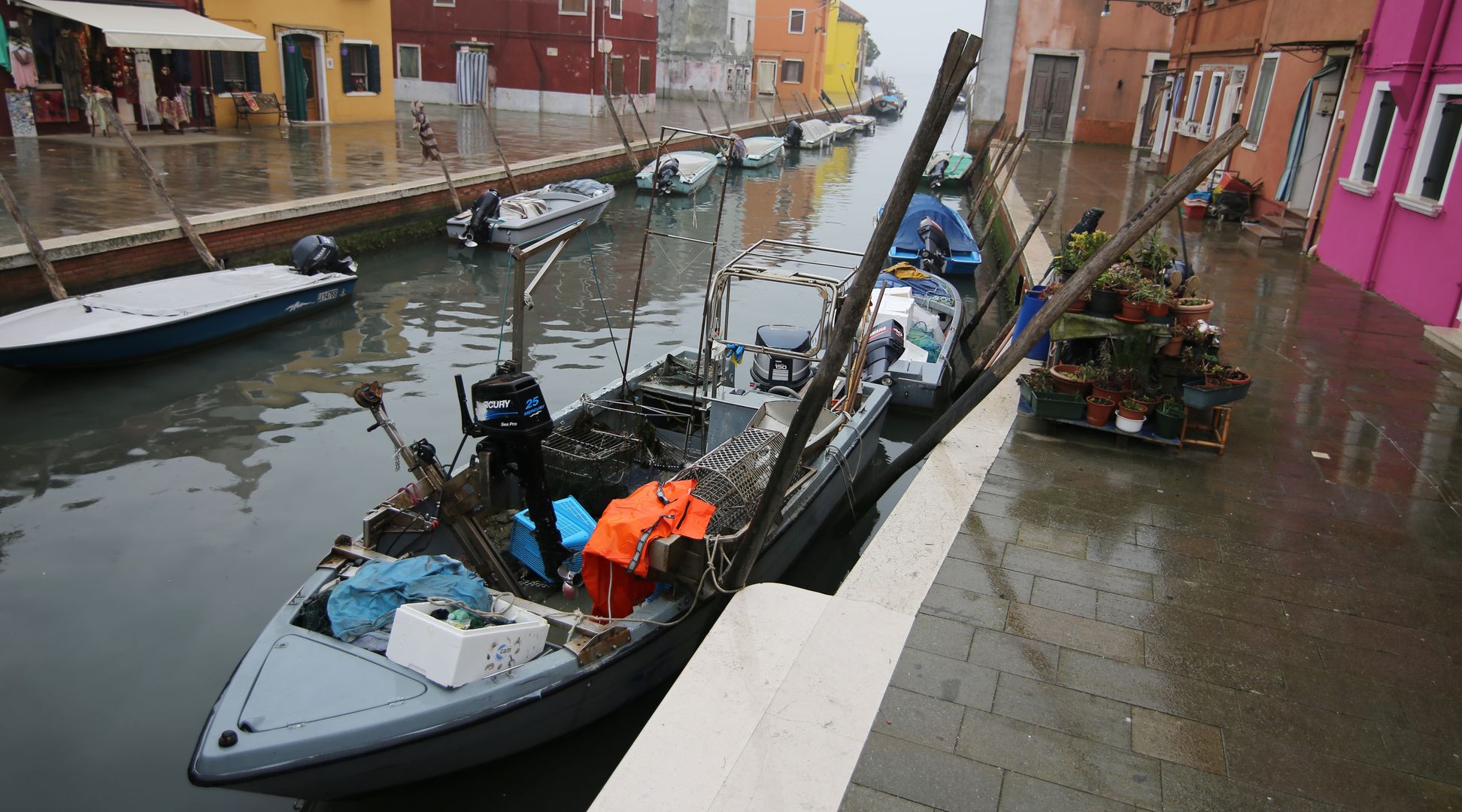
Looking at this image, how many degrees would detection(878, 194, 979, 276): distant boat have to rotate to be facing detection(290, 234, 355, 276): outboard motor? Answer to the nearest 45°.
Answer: approximately 135° to its left

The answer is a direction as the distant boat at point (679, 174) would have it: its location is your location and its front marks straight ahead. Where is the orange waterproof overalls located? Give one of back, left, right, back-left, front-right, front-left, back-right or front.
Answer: back-right

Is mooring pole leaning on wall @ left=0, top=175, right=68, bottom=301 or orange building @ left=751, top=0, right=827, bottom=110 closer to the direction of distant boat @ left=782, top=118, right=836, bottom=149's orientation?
the orange building

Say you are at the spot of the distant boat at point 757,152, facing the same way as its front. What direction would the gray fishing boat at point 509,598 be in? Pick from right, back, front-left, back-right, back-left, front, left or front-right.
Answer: back-right

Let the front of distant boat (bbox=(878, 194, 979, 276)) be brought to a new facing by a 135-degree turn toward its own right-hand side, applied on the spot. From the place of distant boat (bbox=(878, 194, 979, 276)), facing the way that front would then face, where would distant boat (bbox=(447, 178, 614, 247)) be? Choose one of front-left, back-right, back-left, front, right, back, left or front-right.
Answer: back-right

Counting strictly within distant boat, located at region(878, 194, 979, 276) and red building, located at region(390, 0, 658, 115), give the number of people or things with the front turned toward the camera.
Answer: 1

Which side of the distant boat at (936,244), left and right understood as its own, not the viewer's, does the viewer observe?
back

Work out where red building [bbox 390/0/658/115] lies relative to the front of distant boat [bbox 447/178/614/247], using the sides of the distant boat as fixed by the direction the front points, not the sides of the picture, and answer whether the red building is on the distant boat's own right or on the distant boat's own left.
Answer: on the distant boat's own left

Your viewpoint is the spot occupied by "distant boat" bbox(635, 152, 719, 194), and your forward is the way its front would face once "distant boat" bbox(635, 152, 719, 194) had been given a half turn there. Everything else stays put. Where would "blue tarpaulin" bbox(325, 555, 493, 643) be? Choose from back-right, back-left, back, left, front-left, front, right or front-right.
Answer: front-left

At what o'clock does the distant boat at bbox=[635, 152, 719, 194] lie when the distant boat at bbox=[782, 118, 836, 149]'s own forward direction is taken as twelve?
the distant boat at bbox=[635, 152, 719, 194] is roughly at 5 o'clock from the distant boat at bbox=[782, 118, 836, 149].
